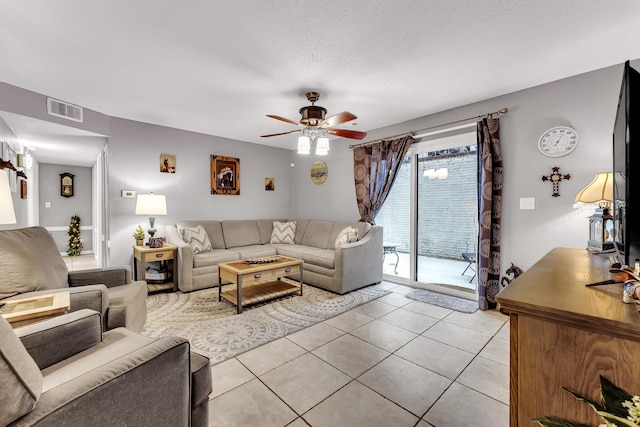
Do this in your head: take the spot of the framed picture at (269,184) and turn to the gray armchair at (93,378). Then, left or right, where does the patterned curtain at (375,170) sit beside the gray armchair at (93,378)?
left

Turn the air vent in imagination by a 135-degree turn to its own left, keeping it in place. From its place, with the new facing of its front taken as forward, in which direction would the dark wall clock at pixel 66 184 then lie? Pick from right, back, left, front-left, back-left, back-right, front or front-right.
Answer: front

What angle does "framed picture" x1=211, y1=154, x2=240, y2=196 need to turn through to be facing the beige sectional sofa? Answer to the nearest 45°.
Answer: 0° — it already faces it

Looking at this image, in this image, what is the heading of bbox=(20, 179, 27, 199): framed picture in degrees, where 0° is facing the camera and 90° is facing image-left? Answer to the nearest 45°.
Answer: approximately 270°

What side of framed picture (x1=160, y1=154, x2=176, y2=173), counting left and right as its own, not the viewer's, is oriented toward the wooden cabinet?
front

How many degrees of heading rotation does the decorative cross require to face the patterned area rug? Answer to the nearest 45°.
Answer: approximately 45° to its right

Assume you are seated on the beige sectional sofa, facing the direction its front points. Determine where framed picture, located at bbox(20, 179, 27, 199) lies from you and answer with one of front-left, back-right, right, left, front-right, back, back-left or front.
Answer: right

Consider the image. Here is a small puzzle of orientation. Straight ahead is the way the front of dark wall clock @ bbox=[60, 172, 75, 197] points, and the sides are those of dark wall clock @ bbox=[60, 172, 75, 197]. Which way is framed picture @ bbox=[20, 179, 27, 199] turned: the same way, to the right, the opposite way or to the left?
to the left
